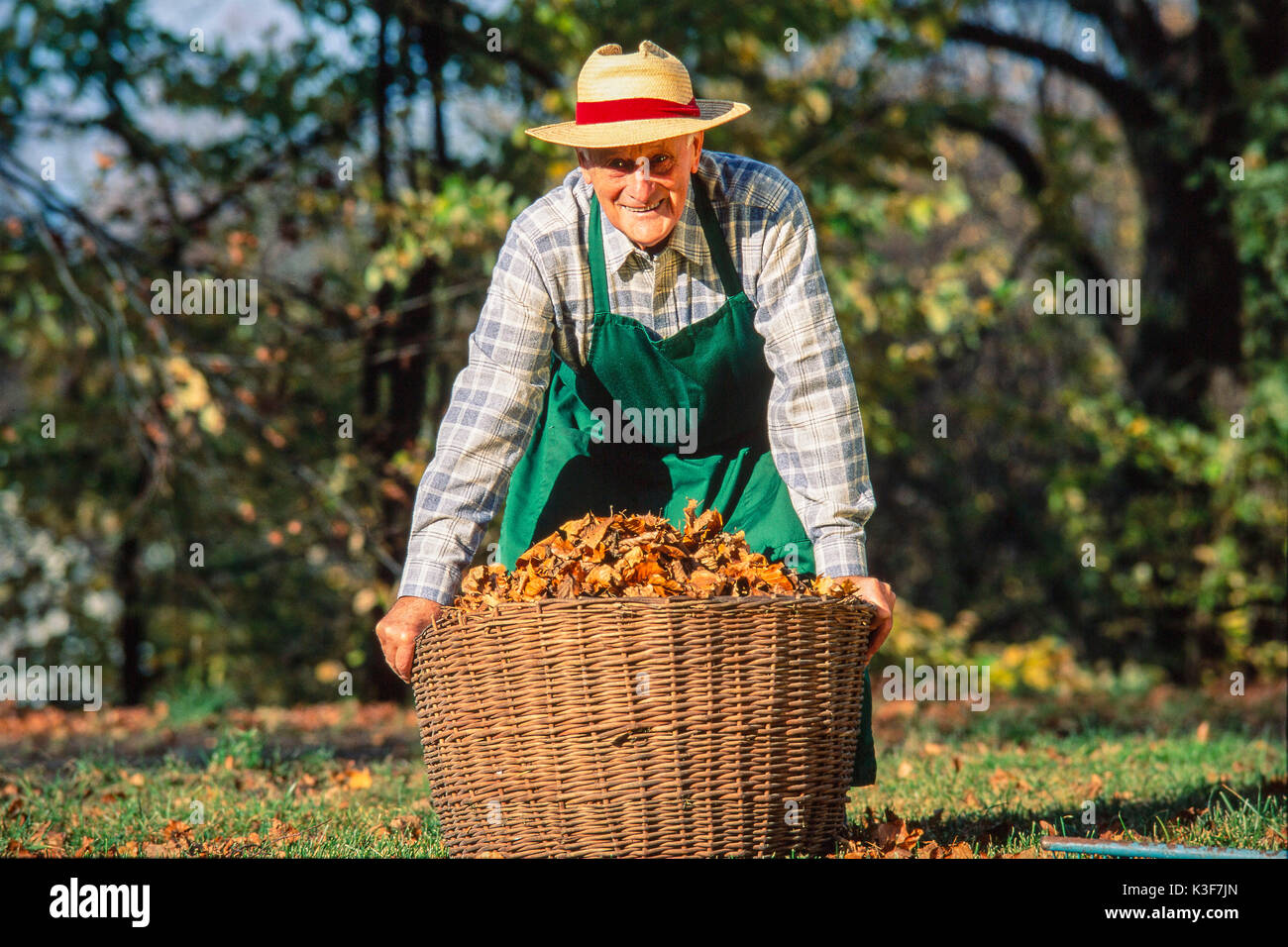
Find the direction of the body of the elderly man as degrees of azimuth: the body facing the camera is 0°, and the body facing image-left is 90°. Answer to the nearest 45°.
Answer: approximately 0°
